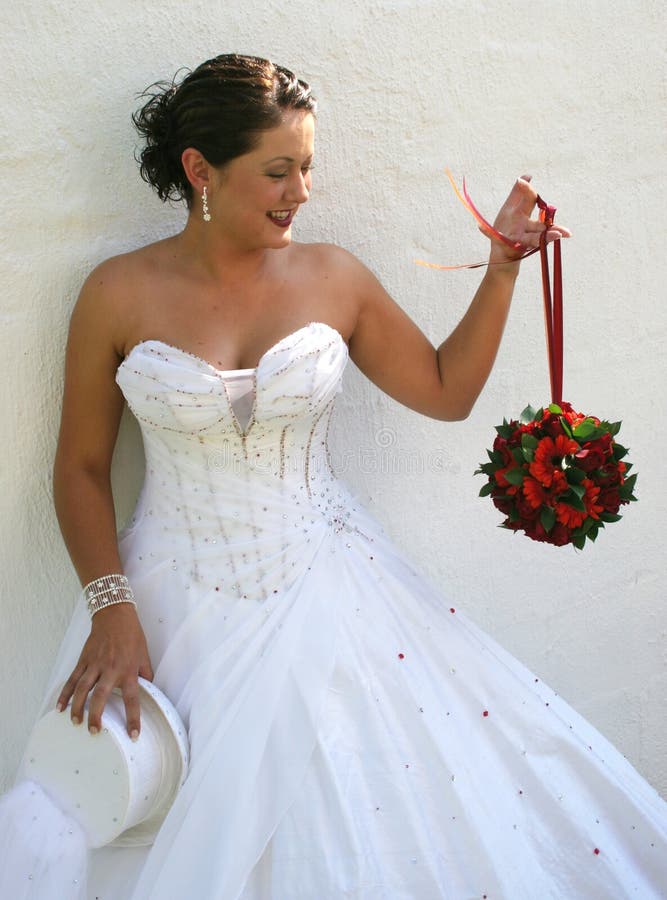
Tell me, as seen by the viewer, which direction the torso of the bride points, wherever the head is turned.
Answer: toward the camera
